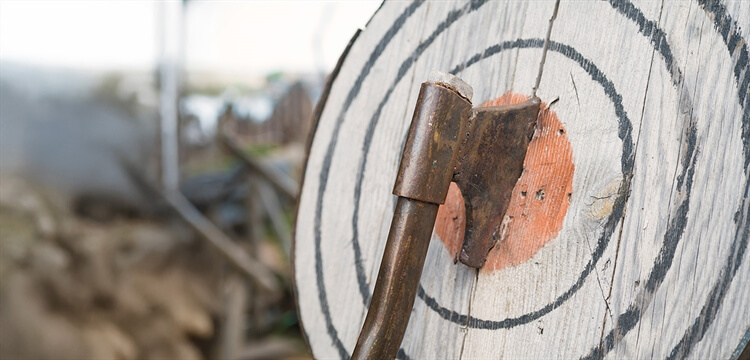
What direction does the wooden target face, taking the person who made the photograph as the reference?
facing the viewer and to the left of the viewer
